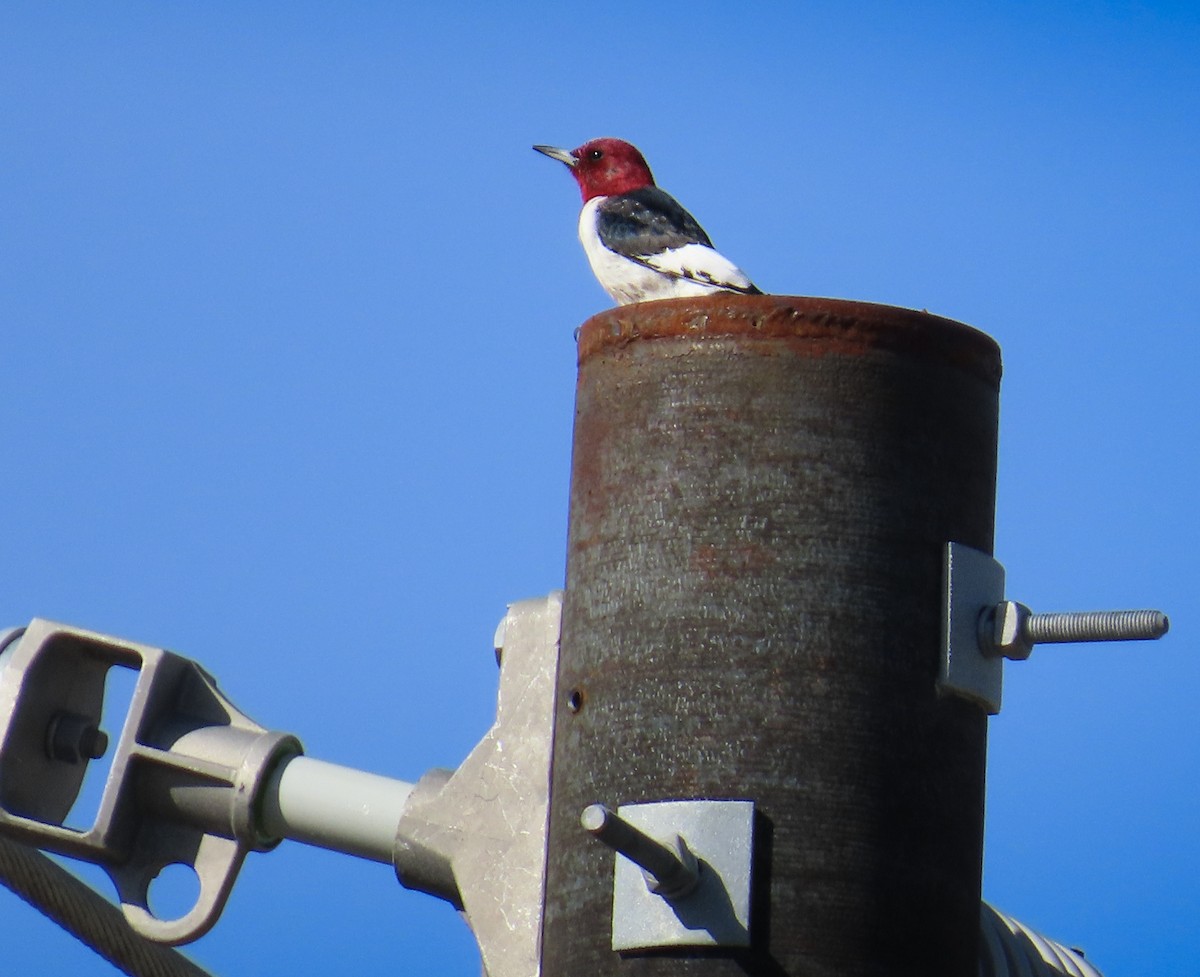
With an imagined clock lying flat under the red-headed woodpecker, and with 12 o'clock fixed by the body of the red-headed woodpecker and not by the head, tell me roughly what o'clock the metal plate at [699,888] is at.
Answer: The metal plate is roughly at 9 o'clock from the red-headed woodpecker.

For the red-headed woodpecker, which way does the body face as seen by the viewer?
to the viewer's left

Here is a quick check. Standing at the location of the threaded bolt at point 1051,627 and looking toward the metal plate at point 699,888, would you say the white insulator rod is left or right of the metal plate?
right

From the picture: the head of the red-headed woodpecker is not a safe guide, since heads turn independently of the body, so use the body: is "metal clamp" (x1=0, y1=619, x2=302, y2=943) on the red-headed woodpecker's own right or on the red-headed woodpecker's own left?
on the red-headed woodpecker's own left
